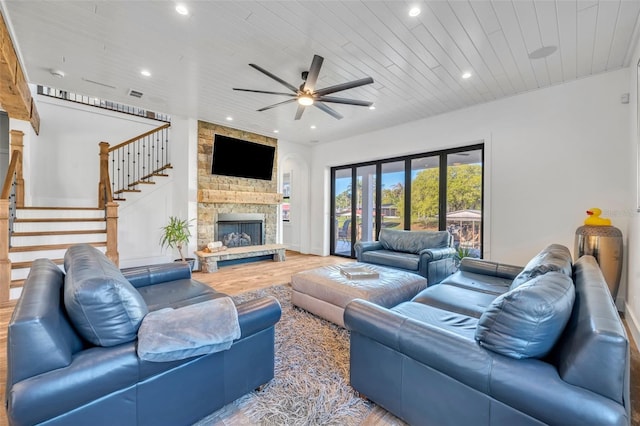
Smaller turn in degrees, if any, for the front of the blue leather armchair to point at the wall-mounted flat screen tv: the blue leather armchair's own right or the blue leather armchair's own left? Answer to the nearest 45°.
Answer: approximately 45° to the blue leather armchair's own right

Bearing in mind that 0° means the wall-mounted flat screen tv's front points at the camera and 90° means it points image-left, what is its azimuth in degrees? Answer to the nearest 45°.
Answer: approximately 315°

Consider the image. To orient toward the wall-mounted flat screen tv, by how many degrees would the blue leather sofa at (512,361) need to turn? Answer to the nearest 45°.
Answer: approximately 45° to its right

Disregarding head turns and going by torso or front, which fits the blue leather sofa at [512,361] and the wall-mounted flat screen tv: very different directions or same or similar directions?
very different directions

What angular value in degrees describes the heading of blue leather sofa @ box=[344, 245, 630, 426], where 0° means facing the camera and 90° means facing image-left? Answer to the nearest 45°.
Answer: approximately 90°

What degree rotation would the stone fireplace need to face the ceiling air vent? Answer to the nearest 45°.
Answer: approximately 90° to its right

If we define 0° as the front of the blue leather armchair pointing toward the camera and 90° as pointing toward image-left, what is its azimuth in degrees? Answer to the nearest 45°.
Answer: approximately 45°
